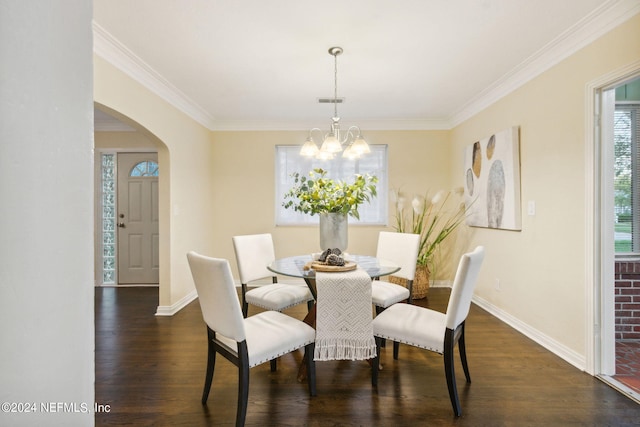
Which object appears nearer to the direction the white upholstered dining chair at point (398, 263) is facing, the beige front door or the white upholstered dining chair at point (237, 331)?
the white upholstered dining chair

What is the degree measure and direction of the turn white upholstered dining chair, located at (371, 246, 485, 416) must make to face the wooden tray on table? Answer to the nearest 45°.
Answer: approximately 45° to its left

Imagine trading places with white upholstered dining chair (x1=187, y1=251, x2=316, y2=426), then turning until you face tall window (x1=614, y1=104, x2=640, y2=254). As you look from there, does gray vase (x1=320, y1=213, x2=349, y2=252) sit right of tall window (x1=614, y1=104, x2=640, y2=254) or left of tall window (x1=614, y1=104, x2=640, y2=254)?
left

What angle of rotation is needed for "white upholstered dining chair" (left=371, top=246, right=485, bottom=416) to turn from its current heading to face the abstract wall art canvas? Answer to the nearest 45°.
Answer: approximately 45° to its right

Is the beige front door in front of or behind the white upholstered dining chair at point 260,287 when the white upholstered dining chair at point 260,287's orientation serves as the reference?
behind

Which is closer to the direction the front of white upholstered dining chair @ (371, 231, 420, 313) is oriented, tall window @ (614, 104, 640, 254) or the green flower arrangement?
the green flower arrangement

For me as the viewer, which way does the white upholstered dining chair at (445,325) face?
facing away from the viewer and to the left of the viewer

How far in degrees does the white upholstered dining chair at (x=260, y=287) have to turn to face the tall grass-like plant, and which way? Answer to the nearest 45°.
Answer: approximately 90° to its left

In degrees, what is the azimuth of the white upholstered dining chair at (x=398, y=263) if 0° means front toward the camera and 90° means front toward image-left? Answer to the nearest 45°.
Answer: approximately 45°

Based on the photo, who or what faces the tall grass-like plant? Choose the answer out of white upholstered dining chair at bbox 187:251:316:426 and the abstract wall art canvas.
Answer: the white upholstered dining chair

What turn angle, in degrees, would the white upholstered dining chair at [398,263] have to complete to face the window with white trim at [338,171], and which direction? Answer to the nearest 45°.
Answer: approximately 90° to its right

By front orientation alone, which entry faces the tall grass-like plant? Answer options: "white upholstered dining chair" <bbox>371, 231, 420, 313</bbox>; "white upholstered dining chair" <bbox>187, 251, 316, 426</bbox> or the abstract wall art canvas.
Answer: "white upholstered dining chair" <bbox>187, 251, 316, 426</bbox>

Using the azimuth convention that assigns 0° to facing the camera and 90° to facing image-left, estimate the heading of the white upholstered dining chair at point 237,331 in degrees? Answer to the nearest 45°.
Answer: approximately 225°
